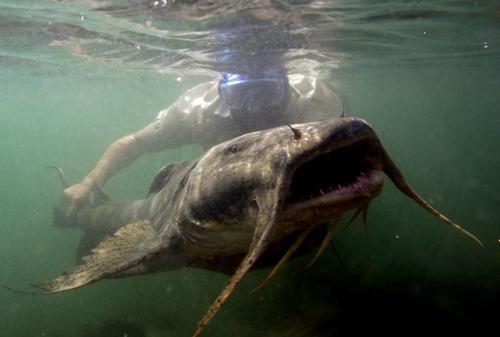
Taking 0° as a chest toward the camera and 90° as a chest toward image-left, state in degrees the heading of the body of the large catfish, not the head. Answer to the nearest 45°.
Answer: approximately 315°
